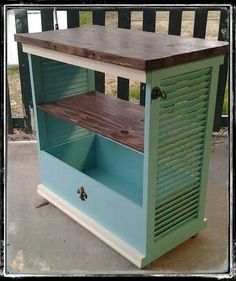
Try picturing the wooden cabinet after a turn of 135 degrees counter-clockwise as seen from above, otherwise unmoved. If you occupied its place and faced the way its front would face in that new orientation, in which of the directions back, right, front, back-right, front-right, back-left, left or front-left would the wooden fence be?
left

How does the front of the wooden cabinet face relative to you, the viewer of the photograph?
facing the viewer and to the left of the viewer
